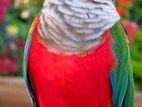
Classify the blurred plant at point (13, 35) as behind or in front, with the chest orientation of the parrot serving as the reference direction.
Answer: behind

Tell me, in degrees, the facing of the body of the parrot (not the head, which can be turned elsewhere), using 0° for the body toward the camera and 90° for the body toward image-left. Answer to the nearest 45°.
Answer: approximately 0°

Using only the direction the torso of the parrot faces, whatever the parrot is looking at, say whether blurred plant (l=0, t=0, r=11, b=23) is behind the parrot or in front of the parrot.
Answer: behind

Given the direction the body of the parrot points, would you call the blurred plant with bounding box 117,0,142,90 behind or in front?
behind
